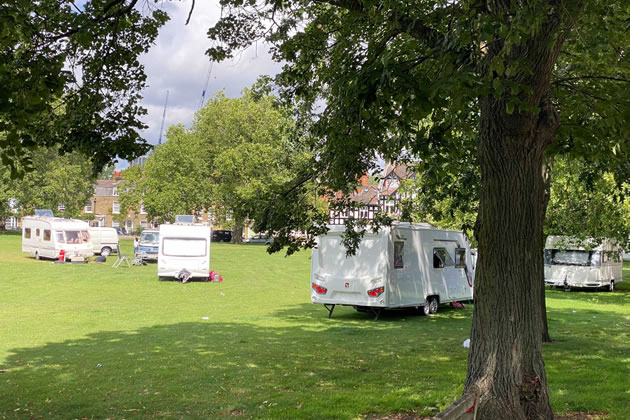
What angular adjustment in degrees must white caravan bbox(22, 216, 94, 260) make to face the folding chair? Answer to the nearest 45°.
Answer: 0° — it already faces it

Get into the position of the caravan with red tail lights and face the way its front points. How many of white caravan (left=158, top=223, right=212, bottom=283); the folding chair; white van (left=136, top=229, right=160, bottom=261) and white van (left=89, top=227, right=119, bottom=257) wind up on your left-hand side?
4

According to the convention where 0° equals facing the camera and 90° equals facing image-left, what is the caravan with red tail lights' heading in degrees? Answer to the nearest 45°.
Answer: approximately 225°

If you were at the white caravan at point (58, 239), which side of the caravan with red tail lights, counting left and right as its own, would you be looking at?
left

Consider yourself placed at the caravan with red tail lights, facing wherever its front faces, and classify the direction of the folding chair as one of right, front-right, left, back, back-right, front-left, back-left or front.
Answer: left

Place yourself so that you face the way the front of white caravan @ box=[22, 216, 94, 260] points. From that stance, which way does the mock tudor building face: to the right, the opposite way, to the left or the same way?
to the right

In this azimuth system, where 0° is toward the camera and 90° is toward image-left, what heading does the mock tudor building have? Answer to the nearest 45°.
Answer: approximately 0°
